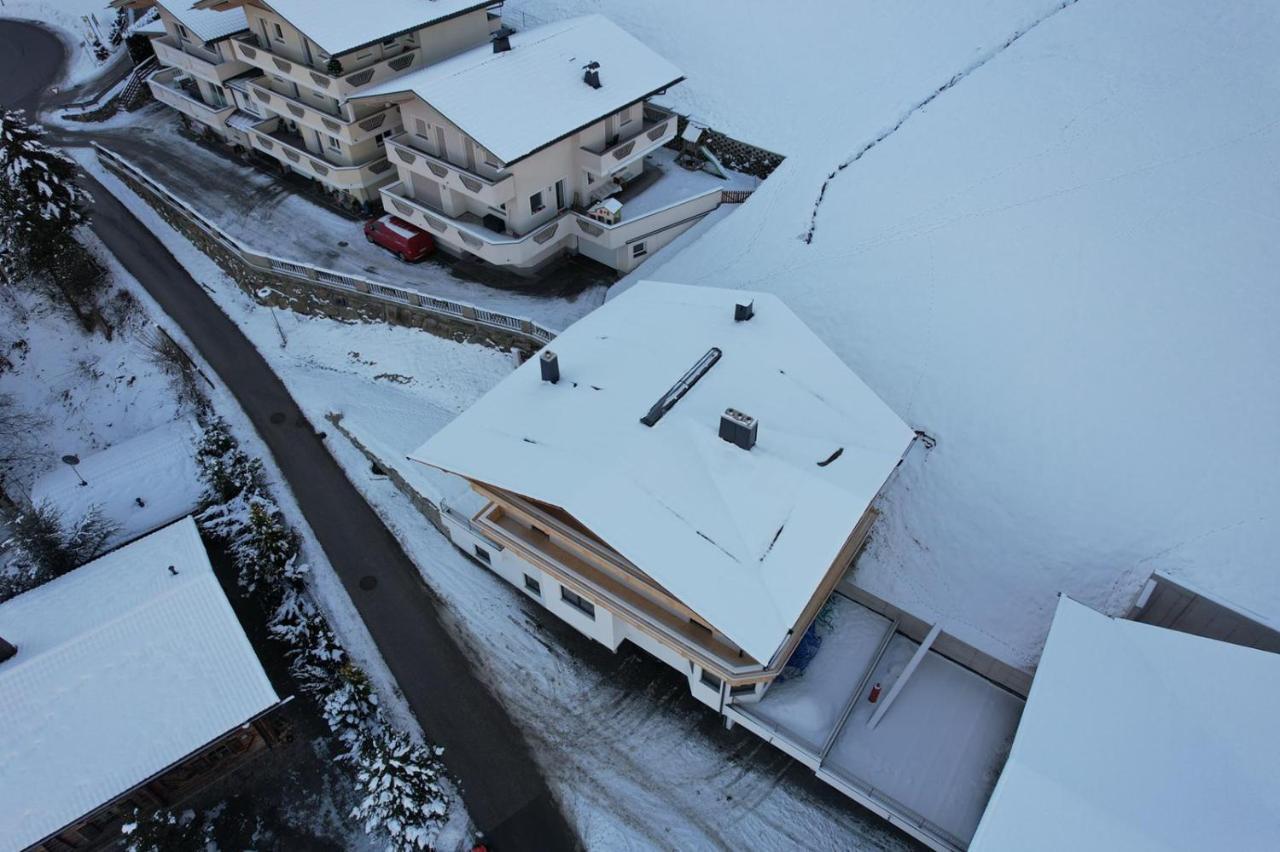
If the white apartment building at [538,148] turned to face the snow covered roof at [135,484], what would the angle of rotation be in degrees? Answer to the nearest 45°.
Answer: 0° — it already faces it

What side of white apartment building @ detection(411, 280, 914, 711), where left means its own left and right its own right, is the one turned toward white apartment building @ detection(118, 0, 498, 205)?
right

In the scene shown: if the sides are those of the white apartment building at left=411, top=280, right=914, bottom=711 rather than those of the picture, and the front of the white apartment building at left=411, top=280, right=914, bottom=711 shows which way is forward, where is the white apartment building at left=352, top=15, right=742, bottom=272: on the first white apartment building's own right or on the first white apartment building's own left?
on the first white apartment building's own right

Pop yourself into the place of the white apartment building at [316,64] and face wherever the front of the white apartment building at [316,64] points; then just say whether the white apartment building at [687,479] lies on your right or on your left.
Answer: on your left

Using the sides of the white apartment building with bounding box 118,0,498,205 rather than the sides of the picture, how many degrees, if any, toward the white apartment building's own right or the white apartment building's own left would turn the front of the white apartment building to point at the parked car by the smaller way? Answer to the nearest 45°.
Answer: approximately 45° to the white apartment building's own left

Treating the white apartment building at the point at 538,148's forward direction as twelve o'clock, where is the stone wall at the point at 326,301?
The stone wall is roughly at 1 o'clock from the white apartment building.

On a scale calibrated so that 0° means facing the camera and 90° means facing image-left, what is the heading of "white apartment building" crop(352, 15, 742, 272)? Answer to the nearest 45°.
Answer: approximately 45°

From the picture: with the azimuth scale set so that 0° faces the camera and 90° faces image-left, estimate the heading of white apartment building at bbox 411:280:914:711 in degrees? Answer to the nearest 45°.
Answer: approximately 45°
